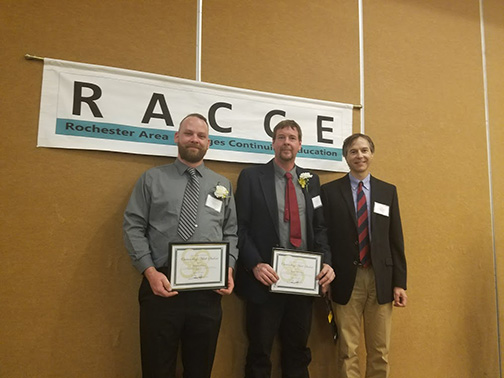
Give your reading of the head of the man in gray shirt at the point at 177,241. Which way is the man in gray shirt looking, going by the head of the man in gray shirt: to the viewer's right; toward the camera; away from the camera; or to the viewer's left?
toward the camera

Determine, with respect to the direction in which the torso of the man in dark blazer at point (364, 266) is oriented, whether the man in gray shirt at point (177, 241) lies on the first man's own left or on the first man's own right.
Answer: on the first man's own right

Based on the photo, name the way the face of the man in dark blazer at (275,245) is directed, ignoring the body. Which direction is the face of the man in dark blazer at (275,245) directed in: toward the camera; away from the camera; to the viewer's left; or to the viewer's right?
toward the camera

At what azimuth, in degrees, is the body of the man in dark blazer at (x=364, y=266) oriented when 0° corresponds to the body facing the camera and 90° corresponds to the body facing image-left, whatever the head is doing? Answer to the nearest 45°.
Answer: approximately 0°

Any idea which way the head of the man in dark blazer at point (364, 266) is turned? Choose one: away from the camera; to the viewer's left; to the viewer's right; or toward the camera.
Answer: toward the camera
